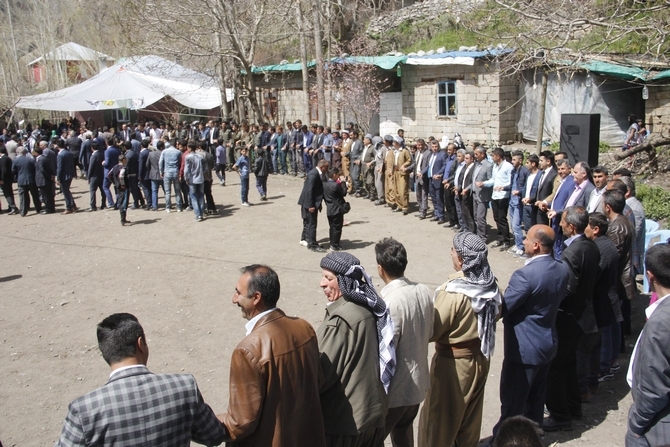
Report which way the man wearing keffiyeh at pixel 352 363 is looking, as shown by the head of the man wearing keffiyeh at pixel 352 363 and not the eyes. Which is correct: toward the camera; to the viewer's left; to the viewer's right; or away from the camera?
to the viewer's left

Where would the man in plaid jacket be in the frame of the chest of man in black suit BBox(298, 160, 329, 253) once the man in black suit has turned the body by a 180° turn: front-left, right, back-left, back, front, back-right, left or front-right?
left

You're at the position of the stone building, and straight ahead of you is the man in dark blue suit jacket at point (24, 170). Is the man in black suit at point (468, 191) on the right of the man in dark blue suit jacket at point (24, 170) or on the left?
left

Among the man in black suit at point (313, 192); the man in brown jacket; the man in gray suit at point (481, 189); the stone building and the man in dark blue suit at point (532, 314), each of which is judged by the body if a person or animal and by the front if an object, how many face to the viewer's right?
1

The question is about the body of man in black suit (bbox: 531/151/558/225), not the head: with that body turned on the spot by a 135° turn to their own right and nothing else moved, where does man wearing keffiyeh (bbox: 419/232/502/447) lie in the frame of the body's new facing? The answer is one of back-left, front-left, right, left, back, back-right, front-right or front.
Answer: back

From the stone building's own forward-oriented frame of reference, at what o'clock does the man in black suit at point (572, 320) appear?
The man in black suit is roughly at 12 o'clock from the stone building.

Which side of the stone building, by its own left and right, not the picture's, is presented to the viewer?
front

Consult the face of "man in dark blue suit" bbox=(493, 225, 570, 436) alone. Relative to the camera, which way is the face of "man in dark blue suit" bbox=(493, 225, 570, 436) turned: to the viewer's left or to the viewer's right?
to the viewer's left

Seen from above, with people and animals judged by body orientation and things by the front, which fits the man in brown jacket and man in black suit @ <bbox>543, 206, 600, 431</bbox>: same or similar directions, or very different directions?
same or similar directions

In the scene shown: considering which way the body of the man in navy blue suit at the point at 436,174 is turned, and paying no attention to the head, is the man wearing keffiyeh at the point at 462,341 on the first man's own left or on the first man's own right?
on the first man's own left

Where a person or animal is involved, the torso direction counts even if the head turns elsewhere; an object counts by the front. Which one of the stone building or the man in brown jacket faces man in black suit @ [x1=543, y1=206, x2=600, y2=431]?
the stone building

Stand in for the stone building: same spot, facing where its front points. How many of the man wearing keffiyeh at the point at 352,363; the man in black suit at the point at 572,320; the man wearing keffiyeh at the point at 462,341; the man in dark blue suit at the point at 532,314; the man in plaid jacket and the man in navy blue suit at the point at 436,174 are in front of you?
6

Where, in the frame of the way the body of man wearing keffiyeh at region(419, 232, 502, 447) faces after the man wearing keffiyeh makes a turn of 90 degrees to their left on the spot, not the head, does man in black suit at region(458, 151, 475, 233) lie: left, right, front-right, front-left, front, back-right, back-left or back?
back-right

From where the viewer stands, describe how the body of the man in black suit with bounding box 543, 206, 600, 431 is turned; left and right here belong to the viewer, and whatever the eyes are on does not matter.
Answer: facing to the left of the viewer

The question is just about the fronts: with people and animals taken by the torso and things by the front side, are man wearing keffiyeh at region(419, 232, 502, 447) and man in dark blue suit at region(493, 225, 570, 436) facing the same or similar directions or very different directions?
same or similar directions

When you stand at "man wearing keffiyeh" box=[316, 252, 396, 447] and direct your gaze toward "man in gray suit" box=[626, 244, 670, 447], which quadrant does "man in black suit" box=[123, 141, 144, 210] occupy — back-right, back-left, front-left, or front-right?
back-left

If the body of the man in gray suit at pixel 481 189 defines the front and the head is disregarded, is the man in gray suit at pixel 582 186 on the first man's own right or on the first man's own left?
on the first man's own left

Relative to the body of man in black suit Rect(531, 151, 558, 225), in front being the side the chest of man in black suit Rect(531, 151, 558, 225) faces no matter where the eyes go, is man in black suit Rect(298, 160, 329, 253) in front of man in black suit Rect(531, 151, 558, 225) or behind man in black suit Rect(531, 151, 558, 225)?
in front

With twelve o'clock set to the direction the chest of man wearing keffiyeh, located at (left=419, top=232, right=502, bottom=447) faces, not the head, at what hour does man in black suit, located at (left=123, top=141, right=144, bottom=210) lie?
The man in black suit is roughly at 12 o'clock from the man wearing keffiyeh.

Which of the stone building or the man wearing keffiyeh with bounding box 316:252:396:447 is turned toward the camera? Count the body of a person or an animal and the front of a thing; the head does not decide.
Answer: the stone building
